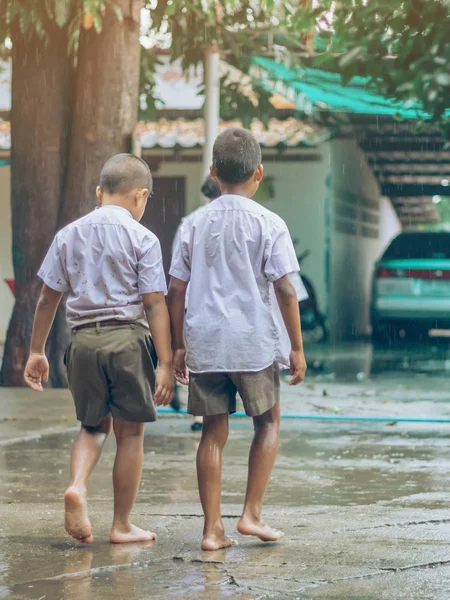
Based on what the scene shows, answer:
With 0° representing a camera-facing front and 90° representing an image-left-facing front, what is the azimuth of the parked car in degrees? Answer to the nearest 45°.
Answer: approximately 180°

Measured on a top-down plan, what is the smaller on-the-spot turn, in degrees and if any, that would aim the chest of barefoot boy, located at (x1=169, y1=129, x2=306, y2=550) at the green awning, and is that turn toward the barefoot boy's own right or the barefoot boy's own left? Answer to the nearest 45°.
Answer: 0° — they already face it

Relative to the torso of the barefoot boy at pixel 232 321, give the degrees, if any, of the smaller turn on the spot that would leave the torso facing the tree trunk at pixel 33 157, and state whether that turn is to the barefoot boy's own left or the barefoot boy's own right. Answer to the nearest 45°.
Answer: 0° — they already face it

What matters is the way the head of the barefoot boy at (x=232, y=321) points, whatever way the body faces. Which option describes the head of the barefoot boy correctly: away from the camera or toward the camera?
away from the camera

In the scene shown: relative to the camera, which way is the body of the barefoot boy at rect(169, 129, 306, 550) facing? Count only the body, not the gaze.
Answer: away from the camera

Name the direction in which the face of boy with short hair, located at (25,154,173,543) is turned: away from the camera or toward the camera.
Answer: away from the camera

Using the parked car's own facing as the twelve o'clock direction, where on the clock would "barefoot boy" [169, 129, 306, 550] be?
The barefoot boy is roughly at 6 o'clock from the parked car.

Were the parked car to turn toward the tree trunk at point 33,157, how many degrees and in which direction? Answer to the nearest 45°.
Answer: approximately 135° to its left

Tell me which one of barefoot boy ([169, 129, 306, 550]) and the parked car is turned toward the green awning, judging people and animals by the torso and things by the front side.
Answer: the barefoot boy

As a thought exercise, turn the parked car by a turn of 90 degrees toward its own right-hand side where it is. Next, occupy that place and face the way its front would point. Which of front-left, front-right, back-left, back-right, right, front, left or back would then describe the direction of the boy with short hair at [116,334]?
right
